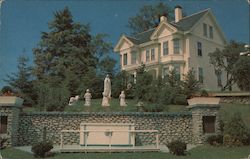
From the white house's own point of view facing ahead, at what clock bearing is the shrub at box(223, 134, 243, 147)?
The shrub is roughly at 10 o'clock from the white house.

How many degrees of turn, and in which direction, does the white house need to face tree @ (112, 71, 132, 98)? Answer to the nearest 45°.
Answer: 0° — it already faces it

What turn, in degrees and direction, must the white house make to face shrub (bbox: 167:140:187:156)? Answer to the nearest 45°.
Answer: approximately 45° to its left

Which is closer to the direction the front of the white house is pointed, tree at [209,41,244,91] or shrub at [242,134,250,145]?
the shrub

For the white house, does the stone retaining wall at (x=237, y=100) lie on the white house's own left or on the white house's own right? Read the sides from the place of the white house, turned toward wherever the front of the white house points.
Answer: on the white house's own left

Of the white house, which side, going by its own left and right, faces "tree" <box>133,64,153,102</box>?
front

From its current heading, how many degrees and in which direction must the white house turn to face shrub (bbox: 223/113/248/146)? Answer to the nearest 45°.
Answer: approximately 45° to its left

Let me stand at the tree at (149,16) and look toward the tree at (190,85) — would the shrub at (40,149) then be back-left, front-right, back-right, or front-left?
front-right

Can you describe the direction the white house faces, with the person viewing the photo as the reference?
facing the viewer and to the left of the viewer

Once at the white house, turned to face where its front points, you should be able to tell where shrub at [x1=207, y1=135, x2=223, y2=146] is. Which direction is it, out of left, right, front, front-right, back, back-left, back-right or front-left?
front-left
